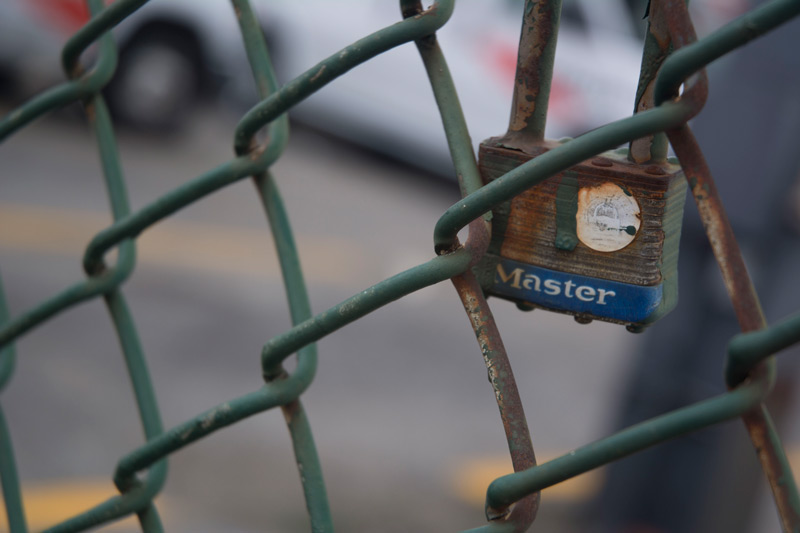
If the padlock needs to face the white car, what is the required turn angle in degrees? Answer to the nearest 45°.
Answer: approximately 180°

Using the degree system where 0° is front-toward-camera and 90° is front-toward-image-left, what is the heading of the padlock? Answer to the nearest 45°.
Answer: approximately 0°
